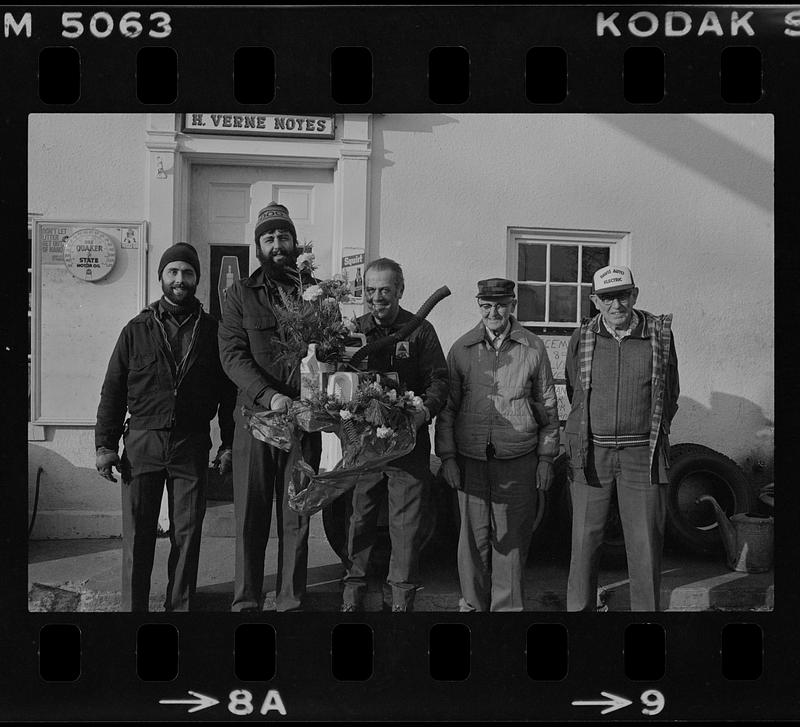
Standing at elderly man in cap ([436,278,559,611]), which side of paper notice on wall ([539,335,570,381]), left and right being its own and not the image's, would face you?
front

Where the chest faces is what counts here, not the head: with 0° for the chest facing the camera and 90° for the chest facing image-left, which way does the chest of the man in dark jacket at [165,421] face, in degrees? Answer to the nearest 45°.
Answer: approximately 0°

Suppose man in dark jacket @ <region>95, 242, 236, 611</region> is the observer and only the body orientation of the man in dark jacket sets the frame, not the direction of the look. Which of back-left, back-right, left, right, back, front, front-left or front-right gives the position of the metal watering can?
left

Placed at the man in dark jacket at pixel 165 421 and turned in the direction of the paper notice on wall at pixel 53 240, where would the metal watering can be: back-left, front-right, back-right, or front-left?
back-right

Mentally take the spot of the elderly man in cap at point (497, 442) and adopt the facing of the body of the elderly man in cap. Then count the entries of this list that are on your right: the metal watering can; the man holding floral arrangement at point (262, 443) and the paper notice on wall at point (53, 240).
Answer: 2
